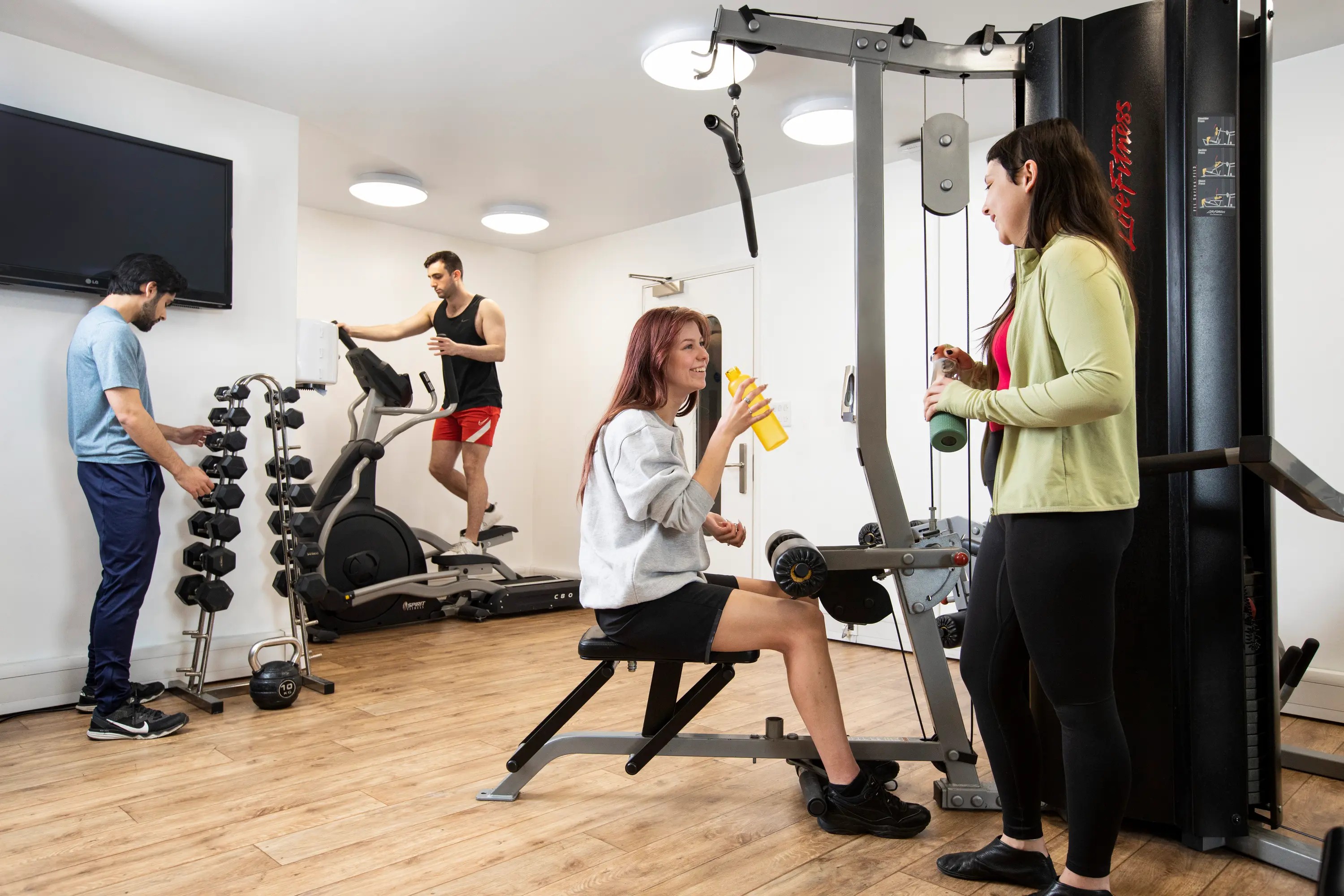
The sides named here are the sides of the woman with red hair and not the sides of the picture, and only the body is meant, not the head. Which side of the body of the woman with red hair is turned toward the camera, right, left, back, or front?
right

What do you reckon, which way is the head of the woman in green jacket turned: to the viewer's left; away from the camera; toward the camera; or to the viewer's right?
to the viewer's left

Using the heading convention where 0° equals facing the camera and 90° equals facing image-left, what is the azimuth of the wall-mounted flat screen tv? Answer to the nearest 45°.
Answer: approximately 315°

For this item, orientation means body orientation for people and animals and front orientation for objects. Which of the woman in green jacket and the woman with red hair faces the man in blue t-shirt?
the woman in green jacket

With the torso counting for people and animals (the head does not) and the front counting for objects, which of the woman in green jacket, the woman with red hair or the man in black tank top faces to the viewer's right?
the woman with red hair

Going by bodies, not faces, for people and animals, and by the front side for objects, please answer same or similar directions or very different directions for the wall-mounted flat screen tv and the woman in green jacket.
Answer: very different directions

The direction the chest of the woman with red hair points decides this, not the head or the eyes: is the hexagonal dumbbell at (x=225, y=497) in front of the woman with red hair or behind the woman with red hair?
behind

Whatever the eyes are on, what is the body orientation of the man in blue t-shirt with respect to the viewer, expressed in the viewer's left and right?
facing to the right of the viewer

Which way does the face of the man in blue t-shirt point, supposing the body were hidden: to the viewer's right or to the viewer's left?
to the viewer's right

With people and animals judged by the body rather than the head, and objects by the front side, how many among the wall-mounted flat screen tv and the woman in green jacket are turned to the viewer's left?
1

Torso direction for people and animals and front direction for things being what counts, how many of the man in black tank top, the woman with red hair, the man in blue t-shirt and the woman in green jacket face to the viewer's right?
2

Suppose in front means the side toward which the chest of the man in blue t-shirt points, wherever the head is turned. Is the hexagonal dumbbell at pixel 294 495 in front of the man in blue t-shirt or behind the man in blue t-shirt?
in front

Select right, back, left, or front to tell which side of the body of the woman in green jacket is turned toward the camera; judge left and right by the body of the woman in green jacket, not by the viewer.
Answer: left
